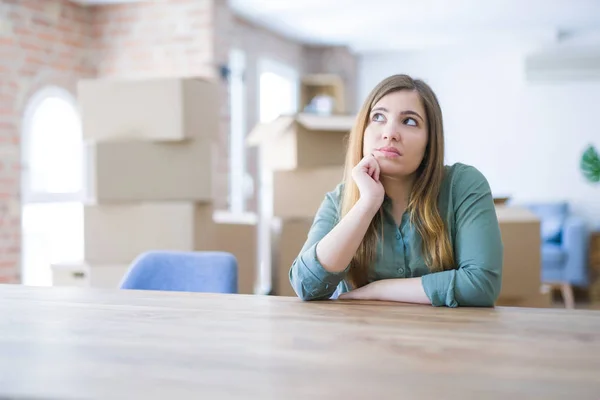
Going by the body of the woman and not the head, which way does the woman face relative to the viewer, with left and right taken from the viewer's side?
facing the viewer

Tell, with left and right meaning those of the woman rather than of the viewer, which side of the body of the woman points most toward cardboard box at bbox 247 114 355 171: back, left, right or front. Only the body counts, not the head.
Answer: back

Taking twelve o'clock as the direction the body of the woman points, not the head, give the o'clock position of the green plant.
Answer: The green plant is roughly at 7 o'clock from the woman.

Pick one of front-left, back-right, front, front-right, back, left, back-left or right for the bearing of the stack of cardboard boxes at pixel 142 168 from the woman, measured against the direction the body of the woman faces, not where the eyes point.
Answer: back-right

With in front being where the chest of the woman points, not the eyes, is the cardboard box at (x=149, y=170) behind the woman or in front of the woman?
behind

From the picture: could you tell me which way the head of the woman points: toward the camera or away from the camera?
toward the camera

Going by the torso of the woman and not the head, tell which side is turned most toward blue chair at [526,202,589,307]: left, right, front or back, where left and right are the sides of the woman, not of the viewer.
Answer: back

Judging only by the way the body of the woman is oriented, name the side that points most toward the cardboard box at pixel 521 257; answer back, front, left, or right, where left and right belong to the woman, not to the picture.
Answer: back

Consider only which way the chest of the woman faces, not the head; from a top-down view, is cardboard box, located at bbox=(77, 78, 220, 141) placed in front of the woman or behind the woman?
behind

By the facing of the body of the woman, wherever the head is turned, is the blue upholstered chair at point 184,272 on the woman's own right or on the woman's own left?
on the woman's own right

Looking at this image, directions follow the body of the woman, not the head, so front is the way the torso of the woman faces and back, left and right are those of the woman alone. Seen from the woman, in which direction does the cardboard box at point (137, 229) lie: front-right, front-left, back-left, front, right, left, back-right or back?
back-right

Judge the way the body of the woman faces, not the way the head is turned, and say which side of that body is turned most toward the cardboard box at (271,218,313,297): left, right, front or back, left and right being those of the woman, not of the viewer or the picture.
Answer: back

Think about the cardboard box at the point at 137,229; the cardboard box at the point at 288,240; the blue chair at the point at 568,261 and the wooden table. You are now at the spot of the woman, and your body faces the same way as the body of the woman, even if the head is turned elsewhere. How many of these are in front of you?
1
